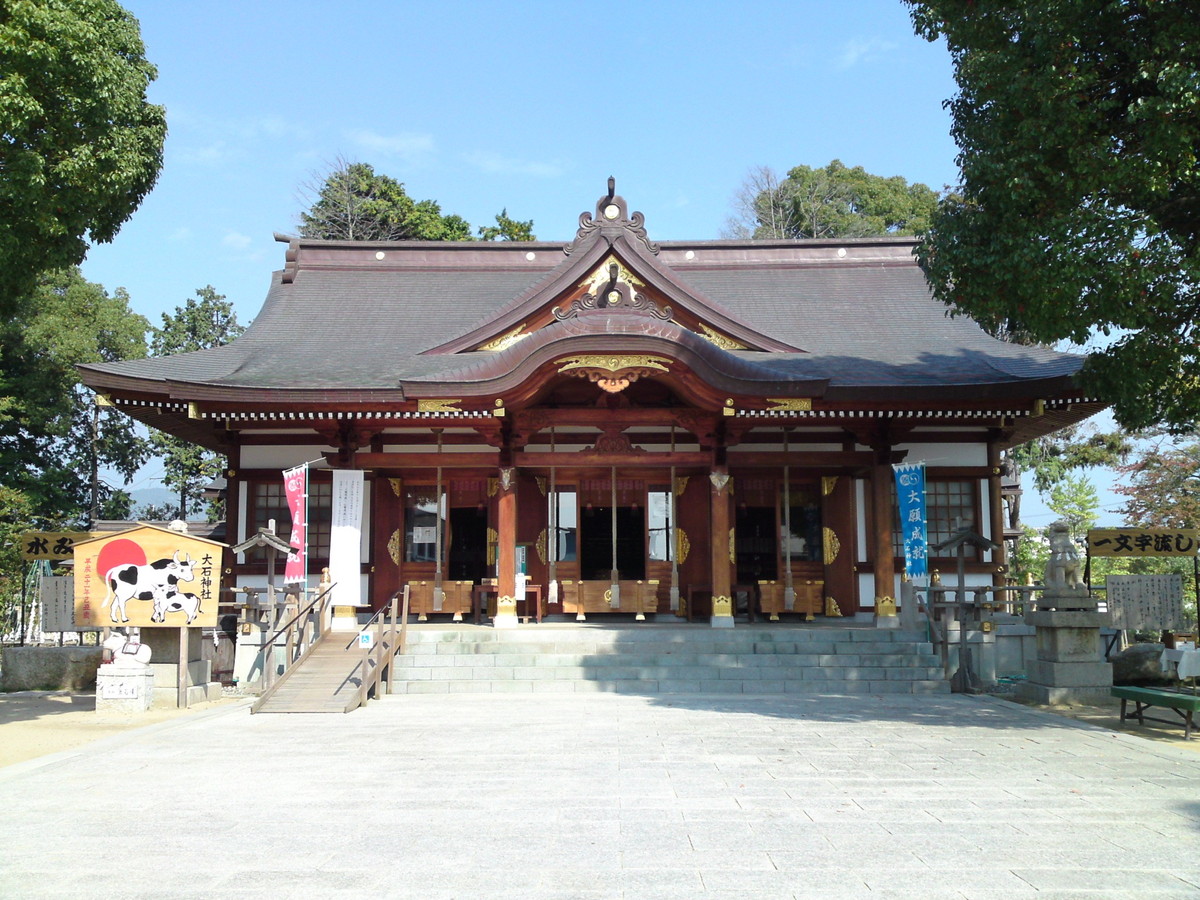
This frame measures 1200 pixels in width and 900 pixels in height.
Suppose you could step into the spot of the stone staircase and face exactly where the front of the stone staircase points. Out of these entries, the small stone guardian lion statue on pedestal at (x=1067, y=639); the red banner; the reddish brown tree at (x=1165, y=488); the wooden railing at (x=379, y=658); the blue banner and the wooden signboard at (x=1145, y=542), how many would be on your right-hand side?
2

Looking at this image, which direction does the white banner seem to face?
toward the camera

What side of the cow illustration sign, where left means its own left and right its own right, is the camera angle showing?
front

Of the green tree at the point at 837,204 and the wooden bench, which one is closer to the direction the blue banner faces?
the wooden bench

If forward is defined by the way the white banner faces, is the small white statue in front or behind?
in front

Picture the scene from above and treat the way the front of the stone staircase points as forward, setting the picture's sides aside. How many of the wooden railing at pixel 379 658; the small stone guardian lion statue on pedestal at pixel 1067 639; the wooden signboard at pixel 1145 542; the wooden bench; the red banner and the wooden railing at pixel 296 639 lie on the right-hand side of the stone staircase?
3

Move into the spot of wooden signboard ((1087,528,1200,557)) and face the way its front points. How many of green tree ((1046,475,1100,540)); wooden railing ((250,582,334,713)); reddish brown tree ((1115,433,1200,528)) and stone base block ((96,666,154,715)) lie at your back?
2

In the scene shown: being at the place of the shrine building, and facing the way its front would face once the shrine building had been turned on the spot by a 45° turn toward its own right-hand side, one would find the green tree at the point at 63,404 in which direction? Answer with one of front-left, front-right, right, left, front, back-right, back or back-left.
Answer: right

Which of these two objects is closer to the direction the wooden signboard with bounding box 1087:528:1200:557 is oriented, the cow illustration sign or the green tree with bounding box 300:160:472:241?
the cow illustration sign

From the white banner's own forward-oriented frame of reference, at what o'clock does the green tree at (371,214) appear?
The green tree is roughly at 6 o'clock from the white banner.
